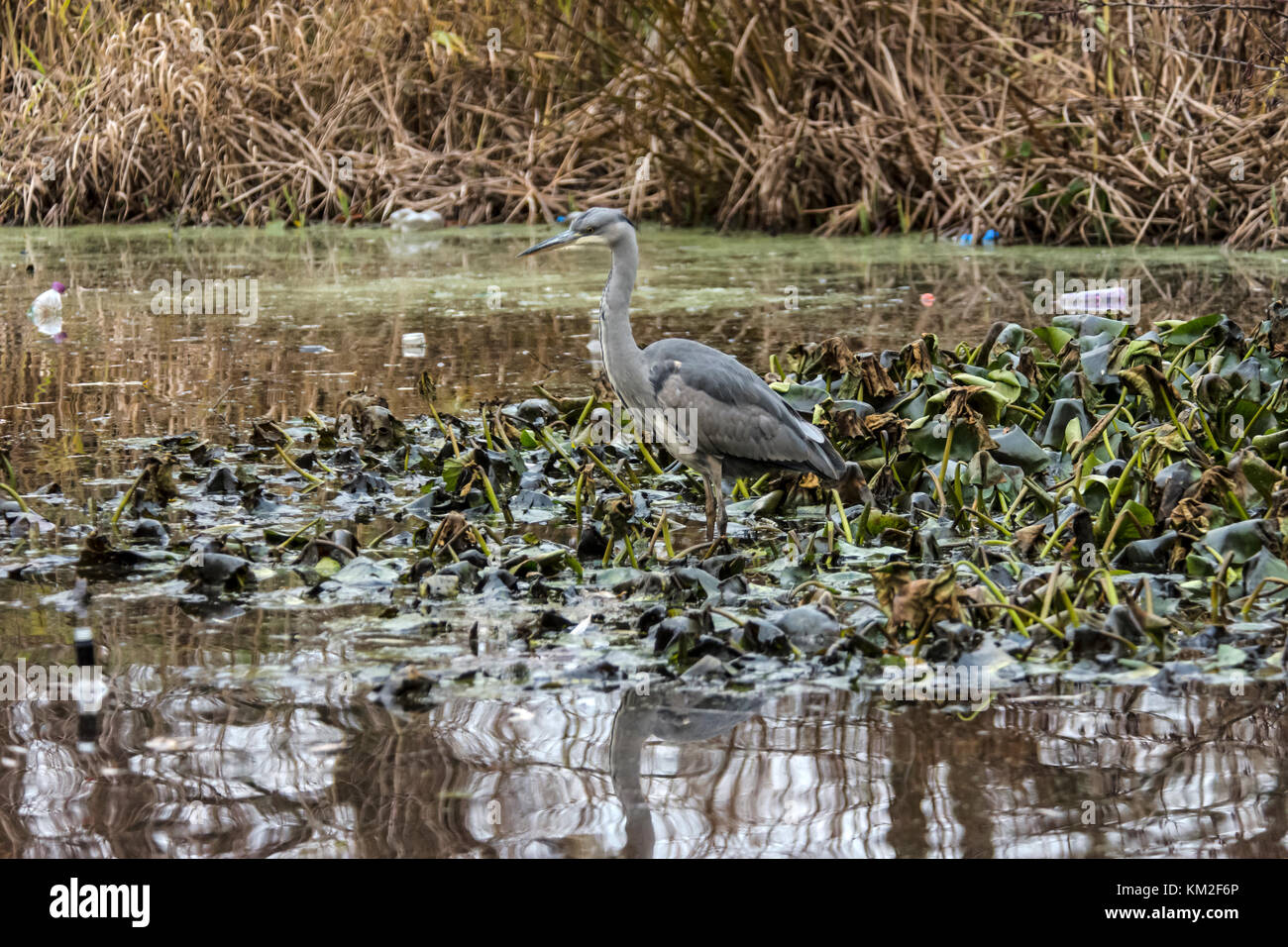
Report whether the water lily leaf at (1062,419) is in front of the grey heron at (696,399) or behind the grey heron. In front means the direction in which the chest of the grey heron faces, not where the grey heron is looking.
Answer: behind

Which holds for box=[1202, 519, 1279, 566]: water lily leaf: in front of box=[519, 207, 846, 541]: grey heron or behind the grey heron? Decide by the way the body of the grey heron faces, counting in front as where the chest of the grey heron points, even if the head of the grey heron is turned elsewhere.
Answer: behind

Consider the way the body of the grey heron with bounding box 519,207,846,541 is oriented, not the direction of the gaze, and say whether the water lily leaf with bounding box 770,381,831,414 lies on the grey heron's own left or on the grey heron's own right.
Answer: on the grey heron's own right

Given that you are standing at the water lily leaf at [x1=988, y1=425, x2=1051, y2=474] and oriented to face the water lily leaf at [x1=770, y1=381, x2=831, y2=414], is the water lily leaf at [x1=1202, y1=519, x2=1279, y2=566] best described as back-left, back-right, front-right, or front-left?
back-left

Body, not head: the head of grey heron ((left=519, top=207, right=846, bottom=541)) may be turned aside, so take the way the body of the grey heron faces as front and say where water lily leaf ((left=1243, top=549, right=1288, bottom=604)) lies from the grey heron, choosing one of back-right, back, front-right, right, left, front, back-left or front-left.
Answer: back-left

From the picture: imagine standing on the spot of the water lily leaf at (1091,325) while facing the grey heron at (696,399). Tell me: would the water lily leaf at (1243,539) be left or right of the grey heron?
left

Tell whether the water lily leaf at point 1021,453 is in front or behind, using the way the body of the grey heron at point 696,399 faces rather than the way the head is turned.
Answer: behind

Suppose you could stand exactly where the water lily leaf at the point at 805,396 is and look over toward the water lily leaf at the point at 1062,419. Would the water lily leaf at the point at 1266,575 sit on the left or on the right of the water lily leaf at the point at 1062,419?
right

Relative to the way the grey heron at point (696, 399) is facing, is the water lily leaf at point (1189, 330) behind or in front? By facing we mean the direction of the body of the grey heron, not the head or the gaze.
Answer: behind

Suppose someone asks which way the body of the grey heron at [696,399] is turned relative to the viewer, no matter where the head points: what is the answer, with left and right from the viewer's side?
facing to the left of the viewer
